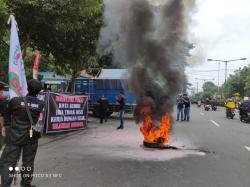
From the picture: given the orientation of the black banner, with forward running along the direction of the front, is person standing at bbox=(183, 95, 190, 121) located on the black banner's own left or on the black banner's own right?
on the black banner's own left

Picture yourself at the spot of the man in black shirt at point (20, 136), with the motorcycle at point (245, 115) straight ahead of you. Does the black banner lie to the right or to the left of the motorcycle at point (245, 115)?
left

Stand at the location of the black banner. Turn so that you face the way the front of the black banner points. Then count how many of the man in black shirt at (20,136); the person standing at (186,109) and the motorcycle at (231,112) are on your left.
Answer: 2

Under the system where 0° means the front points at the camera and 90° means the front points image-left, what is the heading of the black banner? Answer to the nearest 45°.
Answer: approximately 315°

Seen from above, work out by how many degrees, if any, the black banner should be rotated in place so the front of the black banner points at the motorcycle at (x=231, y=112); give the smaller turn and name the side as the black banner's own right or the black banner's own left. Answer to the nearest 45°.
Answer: approximately 90° to the black banner's own left

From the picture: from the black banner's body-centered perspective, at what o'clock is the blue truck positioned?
The blue truck is roughly at 8 o'clock from the black banner.

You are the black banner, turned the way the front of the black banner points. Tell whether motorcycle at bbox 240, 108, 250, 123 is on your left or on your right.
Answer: on your left

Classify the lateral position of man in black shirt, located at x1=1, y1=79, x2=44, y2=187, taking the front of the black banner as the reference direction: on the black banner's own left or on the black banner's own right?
on the black banner's own right
